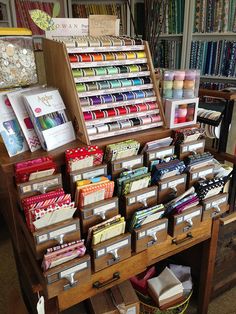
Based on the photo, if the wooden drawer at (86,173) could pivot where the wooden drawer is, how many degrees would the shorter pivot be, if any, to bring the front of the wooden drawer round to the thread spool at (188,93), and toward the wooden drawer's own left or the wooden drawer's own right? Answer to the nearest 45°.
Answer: approximately 90° to the wooden drawer's own left

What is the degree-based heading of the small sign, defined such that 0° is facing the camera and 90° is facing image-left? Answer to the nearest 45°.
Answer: approximately 0°
